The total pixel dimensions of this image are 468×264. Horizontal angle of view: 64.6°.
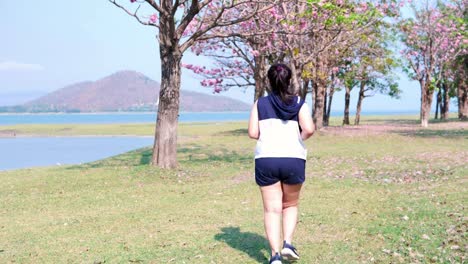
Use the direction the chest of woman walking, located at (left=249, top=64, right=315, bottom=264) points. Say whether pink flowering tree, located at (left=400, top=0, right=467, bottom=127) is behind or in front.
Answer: in front

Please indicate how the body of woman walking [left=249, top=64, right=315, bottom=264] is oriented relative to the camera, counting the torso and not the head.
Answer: away from the camera
